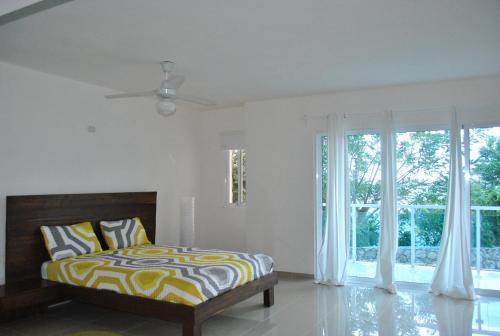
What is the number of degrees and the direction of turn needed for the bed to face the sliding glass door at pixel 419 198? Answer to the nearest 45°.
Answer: approximately 45° to its left

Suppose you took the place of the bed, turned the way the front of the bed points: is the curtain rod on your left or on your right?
on your left

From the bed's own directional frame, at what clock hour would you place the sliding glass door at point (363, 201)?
The sliding glass door is roughly at 10 o'clock from the bed.

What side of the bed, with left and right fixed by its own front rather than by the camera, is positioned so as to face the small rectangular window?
left

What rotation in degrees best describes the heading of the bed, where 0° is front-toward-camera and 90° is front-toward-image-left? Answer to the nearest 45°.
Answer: approximately 315°

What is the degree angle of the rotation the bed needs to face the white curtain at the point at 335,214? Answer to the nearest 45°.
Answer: approximately 45° to its left

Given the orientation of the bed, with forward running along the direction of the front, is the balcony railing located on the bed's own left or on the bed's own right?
on the bed's own left

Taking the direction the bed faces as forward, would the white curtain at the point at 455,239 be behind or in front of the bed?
in front

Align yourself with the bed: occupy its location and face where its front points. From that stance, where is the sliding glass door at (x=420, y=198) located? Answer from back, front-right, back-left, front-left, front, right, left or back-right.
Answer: front-left
